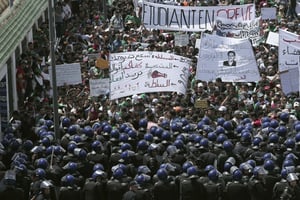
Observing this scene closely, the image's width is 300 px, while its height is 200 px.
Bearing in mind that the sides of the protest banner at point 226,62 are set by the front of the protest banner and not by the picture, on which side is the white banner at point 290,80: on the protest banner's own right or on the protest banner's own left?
on the protest banner's own left

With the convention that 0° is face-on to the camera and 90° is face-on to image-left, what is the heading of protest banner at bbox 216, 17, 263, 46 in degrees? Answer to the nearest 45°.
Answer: approximately 0°

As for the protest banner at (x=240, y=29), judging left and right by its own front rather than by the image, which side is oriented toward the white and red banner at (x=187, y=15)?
right

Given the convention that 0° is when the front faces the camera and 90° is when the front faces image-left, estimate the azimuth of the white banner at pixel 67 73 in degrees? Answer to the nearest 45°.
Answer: approximately 0°

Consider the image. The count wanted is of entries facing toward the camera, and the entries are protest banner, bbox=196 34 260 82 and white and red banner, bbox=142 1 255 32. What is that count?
2
